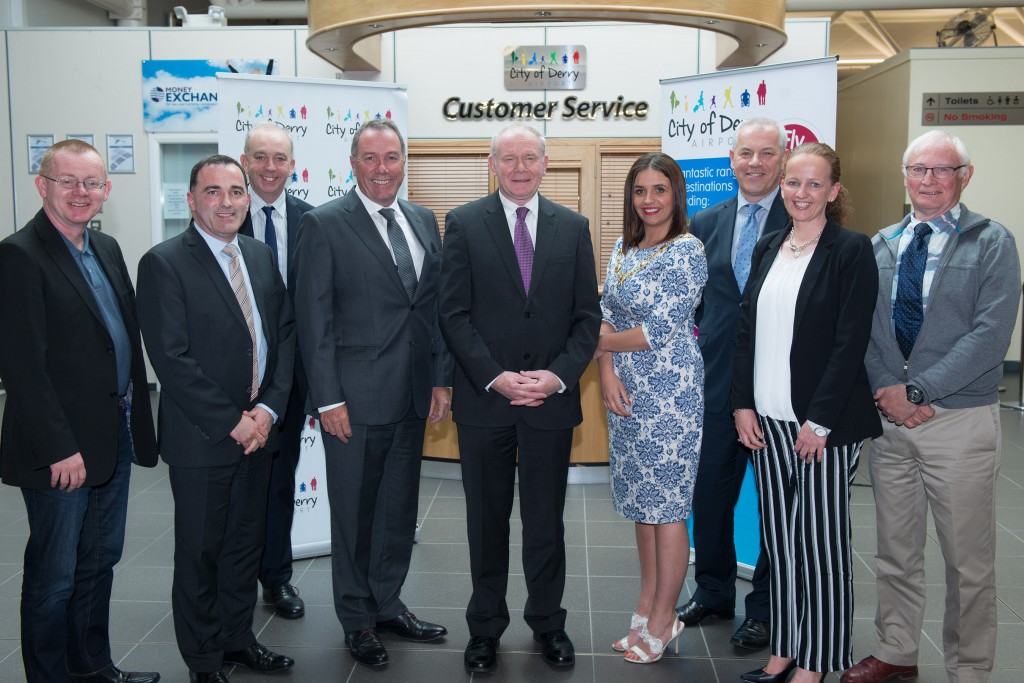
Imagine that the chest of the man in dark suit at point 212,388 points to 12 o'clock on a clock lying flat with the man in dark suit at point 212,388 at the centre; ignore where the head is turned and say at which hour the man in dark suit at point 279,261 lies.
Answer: the man in dark suit at point 279,261 is roughly at 8 o'clock from the man in dark suit at point 212,388.

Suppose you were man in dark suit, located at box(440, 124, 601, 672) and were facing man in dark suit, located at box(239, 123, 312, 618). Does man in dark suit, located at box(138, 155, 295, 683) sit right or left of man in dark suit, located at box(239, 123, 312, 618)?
left

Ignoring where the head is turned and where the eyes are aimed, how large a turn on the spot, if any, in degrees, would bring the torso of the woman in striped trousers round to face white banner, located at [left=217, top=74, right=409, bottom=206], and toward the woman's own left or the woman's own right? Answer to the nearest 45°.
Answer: approximately 90° to the woman's own right

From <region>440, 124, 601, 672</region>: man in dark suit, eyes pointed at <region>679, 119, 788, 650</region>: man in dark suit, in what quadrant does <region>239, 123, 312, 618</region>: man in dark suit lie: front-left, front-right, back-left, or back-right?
back-left

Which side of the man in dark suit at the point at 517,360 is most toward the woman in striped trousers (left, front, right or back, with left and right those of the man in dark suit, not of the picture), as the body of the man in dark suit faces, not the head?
left
